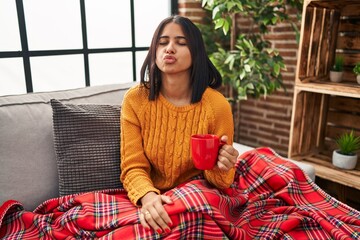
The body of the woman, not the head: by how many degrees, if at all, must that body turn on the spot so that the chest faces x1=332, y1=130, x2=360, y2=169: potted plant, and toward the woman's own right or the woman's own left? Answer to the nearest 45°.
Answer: approximately 135° to the woman's own left

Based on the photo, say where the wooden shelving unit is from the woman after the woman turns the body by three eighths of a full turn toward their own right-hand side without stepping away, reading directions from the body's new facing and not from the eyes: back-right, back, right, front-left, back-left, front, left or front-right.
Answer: right

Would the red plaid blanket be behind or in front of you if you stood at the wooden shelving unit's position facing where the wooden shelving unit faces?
in front

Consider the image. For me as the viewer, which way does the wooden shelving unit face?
facing the viewer and to the left of the viewer

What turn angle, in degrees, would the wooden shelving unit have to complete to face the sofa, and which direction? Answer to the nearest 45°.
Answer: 0° — it already faces it

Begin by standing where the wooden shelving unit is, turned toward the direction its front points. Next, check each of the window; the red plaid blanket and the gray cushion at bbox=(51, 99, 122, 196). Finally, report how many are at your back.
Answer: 0

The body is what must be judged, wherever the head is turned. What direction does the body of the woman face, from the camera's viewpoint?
toward the camera

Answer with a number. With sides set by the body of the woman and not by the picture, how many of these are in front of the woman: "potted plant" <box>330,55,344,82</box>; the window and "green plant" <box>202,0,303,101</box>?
0

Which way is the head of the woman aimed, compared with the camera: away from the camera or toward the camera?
toward the camera
